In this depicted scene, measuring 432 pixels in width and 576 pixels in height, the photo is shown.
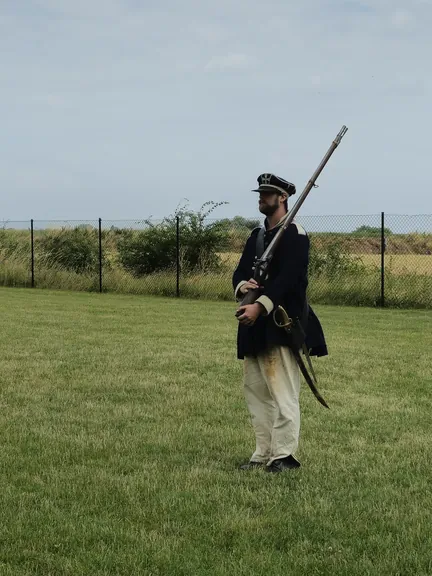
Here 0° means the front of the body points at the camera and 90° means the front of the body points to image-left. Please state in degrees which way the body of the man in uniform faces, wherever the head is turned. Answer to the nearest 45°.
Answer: approximately 45°

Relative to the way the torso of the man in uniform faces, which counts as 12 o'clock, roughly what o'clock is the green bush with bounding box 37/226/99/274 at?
The green bush is roughly at 4 o'clock from the man in uniform.

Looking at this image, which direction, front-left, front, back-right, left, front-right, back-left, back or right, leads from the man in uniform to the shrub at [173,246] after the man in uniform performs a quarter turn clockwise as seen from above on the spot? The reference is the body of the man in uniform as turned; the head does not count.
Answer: front-right

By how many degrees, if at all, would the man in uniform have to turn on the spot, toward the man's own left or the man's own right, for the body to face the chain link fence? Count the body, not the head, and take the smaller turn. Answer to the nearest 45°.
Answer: approximately 135° to the man's own right
